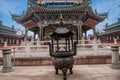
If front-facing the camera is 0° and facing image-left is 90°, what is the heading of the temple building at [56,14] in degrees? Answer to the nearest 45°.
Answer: approximately 0°
